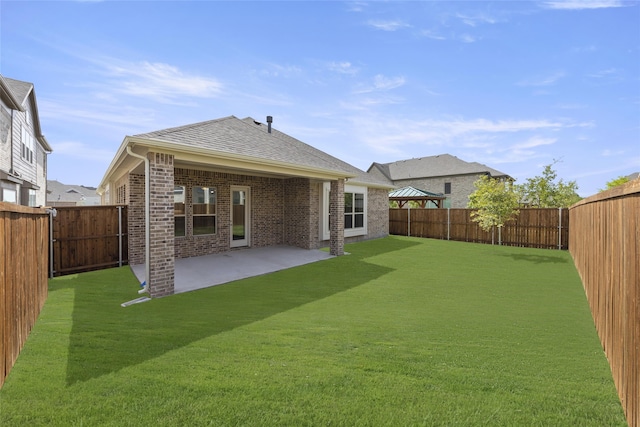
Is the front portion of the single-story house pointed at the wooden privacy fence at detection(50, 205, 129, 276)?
no

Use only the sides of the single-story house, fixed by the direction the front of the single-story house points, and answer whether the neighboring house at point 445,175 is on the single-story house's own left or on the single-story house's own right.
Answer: on the single-story house's own right

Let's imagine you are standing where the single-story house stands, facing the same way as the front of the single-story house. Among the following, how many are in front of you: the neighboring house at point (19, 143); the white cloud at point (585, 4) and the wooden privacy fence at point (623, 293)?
1

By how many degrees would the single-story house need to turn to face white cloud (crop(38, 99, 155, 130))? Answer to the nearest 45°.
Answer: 0° — it already faces it

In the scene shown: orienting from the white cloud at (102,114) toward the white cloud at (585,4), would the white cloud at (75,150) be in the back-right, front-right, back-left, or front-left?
back-left

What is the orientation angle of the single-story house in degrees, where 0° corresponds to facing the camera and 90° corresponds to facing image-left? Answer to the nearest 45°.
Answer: approximately 135°

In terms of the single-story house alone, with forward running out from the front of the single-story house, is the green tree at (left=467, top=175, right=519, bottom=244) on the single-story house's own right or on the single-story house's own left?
on the single-story house's own right
